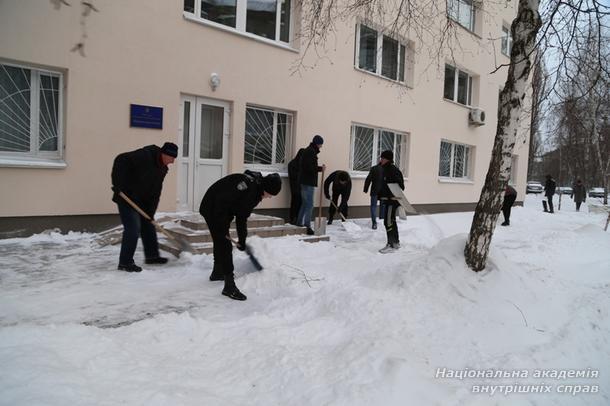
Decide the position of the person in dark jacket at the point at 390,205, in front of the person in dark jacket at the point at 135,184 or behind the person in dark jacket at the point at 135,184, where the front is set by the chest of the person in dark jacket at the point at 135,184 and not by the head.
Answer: in front

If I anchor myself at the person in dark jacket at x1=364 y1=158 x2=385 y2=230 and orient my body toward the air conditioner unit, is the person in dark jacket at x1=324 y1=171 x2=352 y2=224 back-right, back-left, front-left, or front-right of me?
back-left

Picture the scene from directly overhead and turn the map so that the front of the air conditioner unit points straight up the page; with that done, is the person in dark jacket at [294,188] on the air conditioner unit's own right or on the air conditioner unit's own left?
on the air conditioner unit's own right

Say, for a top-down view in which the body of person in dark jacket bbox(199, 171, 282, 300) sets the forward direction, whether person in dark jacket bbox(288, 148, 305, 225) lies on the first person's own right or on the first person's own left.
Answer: on the first person's own left

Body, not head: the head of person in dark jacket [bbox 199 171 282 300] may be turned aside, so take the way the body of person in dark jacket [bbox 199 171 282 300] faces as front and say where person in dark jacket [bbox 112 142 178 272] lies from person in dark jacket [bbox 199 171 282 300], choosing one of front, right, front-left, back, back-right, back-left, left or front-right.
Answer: back-left

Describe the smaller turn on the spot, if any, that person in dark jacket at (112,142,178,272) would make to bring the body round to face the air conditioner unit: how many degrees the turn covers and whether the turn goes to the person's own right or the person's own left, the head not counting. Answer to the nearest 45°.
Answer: approximately 45° to the person's own left

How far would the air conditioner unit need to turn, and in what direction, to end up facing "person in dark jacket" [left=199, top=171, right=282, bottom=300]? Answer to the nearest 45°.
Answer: approximately 45° to its right

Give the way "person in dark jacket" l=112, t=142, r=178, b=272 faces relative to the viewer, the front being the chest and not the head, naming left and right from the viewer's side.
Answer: facing to the right of the viewer

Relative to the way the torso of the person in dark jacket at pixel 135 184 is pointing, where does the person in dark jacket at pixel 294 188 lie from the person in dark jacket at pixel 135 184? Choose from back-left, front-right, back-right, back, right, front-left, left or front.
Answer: front-left

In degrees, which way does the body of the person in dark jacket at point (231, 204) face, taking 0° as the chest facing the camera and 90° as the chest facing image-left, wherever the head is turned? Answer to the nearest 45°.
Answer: approximately 270°

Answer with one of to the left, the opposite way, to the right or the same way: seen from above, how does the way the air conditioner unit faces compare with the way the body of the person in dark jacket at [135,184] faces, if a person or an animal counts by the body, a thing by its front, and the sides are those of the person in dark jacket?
to the right

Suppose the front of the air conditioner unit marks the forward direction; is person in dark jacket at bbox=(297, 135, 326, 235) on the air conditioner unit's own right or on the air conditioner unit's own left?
on the air conditioner unit's own right
